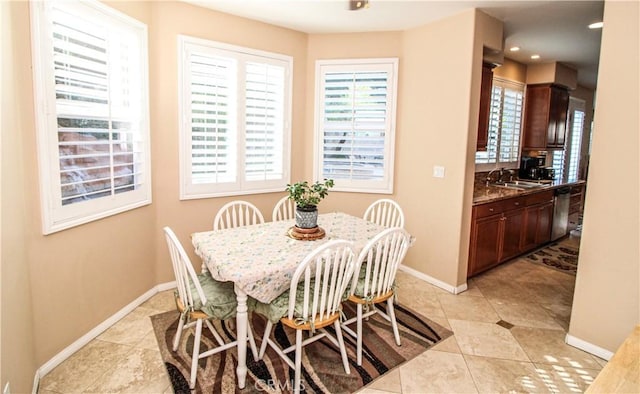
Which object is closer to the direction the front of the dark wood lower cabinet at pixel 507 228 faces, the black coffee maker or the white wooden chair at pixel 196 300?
the white wooden chair

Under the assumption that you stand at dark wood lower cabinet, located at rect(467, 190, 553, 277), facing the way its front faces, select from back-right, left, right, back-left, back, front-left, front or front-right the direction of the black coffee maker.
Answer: back-left

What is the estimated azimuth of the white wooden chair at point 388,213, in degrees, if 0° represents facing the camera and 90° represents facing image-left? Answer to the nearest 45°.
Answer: approximately 45°

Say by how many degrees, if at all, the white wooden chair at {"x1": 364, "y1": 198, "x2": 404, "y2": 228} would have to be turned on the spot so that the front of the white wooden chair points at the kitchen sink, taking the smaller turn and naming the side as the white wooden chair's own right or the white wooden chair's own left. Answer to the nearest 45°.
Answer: approximately 180°

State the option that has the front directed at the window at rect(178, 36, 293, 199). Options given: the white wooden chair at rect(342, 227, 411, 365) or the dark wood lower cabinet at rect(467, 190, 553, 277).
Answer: the white wooden chair

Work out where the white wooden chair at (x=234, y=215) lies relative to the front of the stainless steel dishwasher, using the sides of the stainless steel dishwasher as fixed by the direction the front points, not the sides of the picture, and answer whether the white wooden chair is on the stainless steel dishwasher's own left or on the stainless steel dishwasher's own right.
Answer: on the stainless steel dishwasher's own right

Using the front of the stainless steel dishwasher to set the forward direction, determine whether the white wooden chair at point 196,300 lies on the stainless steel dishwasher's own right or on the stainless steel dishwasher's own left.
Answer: on the stainless steel dishwasher's own right

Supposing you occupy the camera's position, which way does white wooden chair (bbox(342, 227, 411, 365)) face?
facing away from the viewer and to the left of the viewer

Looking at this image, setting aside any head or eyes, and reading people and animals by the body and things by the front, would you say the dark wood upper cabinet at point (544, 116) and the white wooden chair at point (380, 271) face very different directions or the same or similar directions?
very different directions

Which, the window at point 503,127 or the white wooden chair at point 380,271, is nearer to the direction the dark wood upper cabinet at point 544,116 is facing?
the white wooden chair

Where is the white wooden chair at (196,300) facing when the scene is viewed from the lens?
facing away from the viewer and to the right of the viewer

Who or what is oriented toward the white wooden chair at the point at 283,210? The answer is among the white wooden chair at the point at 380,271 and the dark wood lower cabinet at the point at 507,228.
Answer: the white wooden chair at the point at 380,271
